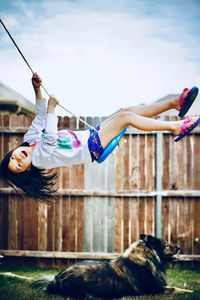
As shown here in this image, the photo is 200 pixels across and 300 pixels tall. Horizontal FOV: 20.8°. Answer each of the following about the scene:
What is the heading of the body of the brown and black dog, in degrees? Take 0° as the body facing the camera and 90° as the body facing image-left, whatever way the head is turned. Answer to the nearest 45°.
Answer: approximately 270°

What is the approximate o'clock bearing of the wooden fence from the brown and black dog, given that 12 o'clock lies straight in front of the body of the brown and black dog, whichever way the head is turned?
The wooden fence is roughly at 9 o'clock from the brown and black dog.
